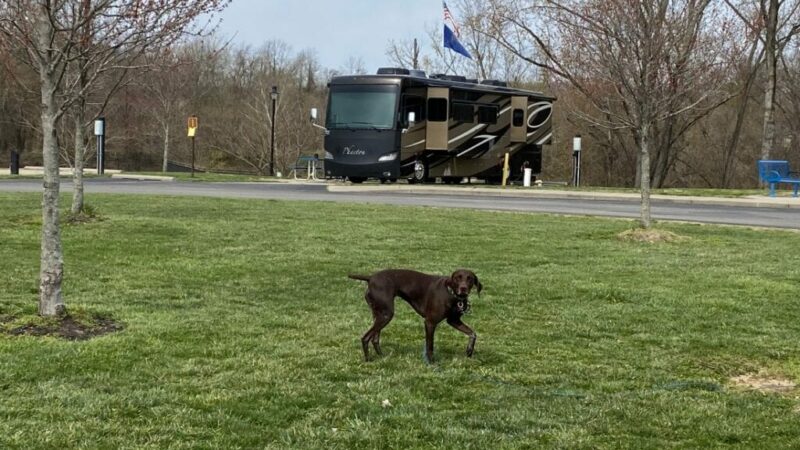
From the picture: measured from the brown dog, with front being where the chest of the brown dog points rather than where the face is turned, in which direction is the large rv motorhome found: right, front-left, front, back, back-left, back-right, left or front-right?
left

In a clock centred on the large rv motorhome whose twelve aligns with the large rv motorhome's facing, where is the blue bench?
The blue bench is roughly at 8 o'clock from the large rv motorhome.

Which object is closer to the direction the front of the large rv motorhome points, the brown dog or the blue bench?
the brown dog

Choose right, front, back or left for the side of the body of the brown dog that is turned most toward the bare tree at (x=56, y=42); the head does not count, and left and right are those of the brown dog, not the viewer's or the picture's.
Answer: back

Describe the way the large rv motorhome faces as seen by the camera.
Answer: facing the viewer and to the left of the viewer

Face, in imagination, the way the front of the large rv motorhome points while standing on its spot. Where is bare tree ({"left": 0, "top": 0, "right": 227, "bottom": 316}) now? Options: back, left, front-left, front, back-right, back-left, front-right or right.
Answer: front-left

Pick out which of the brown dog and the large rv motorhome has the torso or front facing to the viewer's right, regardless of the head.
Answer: the brown dog

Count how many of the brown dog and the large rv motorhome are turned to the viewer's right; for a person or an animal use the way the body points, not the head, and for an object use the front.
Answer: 1

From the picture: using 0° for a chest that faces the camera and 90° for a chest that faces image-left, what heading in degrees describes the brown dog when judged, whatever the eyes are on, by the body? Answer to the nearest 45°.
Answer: approximately 270°

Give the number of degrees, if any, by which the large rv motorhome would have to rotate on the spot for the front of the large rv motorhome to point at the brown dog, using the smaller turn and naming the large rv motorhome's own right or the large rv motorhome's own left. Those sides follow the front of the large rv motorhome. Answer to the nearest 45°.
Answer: approximately 45° to the large rv motorhome's own left

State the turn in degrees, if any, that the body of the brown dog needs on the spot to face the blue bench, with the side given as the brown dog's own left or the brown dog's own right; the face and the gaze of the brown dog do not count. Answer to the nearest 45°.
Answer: approximately 45° to the brown dog's own left

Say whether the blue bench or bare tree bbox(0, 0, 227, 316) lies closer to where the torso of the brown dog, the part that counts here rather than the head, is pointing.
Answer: the blue bench
